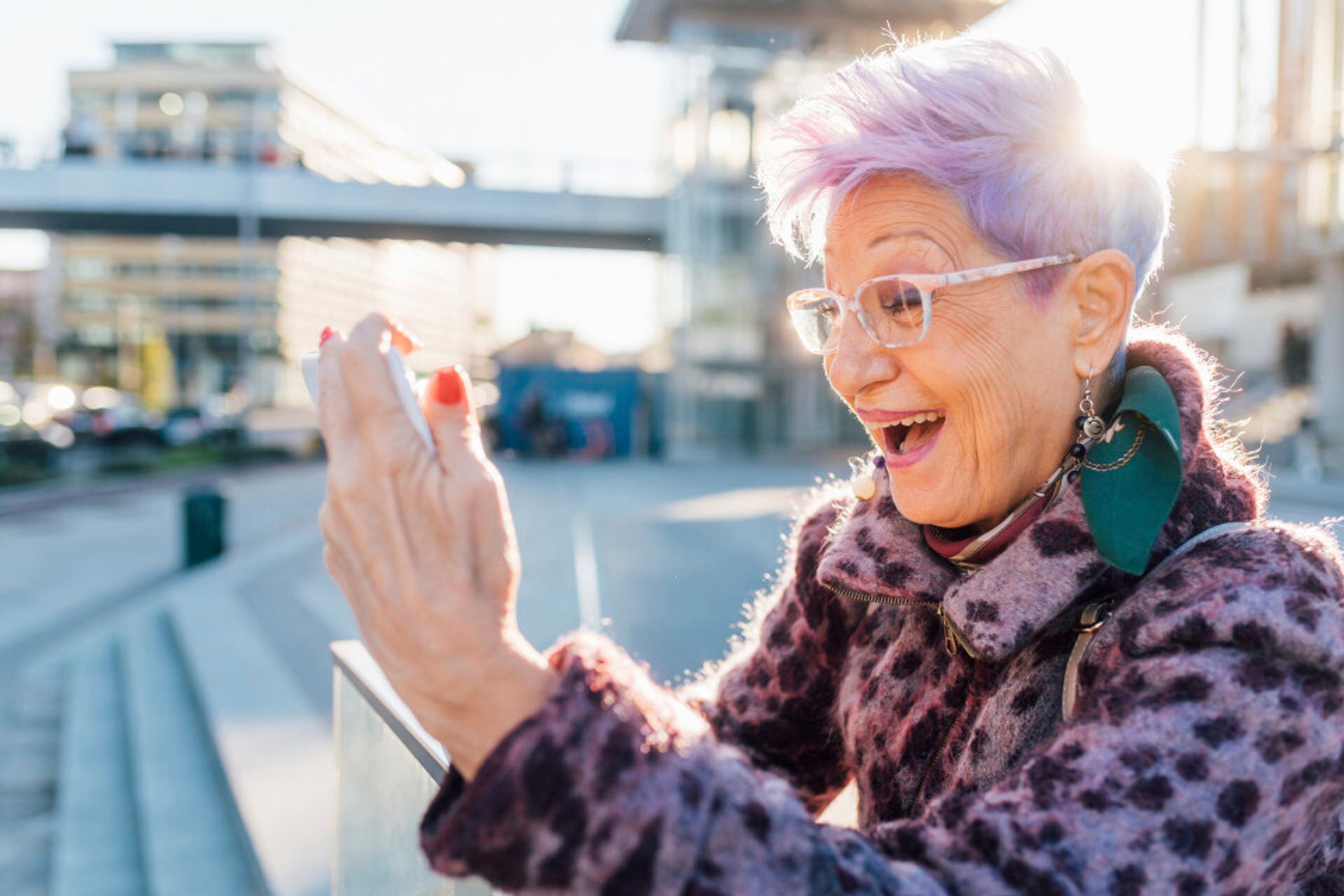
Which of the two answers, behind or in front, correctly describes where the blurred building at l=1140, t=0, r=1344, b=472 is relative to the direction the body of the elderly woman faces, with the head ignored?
behind

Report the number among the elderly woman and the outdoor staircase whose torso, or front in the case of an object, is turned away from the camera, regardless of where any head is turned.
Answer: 0

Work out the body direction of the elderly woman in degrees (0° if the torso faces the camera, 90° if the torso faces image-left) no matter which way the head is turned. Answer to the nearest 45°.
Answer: approximately 45°
